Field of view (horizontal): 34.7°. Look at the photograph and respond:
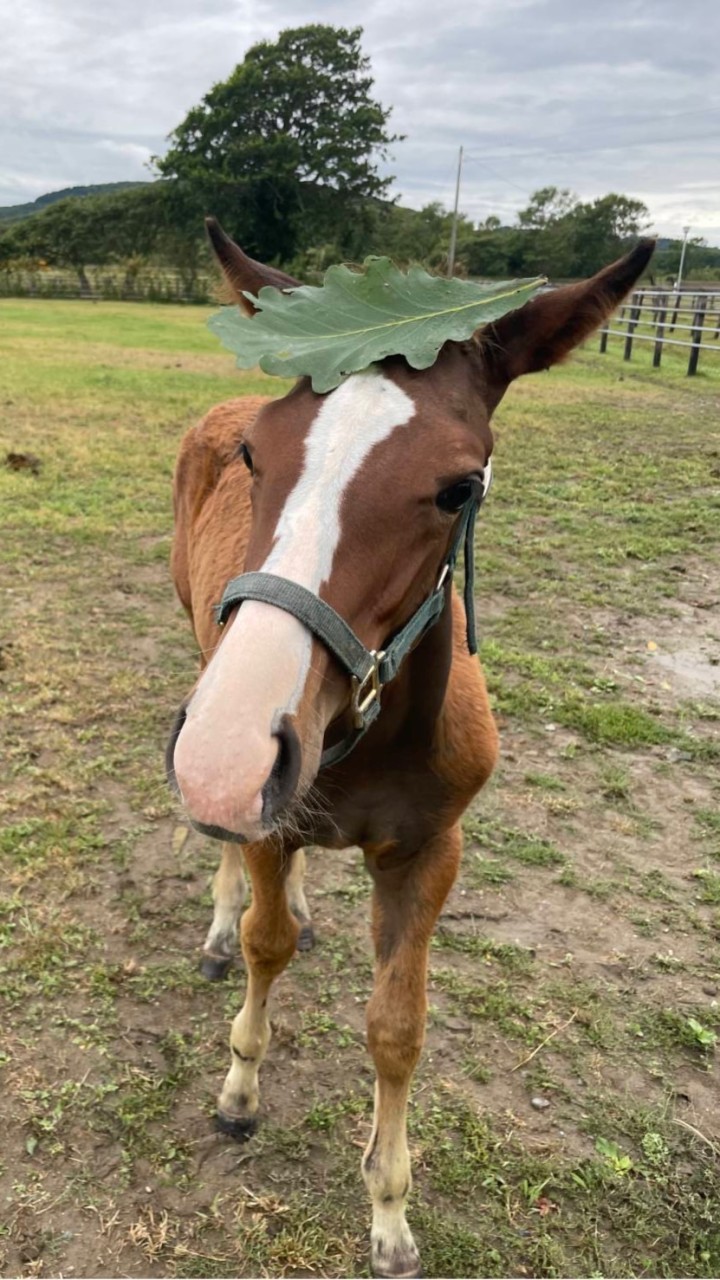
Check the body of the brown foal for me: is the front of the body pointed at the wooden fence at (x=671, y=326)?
no

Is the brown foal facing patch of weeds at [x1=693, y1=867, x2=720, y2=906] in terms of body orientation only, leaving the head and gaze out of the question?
no

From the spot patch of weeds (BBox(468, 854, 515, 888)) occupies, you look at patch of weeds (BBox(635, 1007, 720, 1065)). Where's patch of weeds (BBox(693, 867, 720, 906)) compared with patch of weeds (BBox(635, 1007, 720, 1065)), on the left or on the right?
left

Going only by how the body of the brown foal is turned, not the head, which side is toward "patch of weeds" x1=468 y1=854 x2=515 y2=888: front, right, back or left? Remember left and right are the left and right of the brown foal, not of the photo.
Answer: left

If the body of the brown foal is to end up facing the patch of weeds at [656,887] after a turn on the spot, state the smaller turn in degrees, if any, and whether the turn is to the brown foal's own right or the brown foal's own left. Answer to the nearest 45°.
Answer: approximately 135° to the brown foal's own left

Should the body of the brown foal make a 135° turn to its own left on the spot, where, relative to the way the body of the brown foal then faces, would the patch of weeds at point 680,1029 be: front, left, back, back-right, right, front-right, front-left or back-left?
front

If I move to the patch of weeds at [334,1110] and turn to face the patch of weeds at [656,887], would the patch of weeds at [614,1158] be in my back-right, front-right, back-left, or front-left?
front-right

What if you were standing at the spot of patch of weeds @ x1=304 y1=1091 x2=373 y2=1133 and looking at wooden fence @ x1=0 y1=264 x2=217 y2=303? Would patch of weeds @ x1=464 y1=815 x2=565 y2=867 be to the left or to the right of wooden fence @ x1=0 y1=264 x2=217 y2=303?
right

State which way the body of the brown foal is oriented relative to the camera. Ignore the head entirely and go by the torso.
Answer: toward the camera

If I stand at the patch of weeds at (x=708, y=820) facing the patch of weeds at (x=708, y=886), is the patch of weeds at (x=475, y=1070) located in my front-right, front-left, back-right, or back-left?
front-right

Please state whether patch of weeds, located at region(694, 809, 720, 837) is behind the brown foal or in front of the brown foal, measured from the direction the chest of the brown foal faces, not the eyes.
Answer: behind
